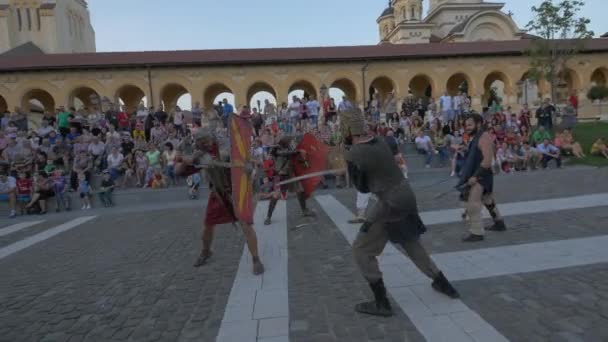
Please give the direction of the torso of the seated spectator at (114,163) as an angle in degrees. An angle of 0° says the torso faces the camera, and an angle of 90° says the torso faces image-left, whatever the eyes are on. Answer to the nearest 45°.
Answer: approximately 0°

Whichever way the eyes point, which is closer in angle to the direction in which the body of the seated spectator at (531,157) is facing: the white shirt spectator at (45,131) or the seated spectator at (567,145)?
the white shirt spectator

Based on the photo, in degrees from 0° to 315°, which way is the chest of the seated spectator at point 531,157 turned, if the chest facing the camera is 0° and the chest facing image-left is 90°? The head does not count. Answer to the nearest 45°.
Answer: approximately 45°

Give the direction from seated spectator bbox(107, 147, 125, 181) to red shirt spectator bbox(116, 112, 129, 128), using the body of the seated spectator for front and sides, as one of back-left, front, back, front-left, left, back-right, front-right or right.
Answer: back

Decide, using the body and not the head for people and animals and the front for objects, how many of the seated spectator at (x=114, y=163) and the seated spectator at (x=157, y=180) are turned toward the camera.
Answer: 2

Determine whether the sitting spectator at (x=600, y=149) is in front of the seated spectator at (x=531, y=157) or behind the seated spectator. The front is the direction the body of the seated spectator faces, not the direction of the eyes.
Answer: behind

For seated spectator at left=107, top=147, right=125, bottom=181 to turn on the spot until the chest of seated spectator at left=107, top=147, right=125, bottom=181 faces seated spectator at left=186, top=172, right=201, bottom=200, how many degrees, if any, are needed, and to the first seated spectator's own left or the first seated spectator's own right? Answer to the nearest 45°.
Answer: approximately 45° to the first seated spectator's own left

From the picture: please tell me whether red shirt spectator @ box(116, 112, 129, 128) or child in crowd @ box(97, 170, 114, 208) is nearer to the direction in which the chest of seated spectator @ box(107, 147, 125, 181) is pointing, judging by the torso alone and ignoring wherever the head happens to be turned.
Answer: the child in crowd
